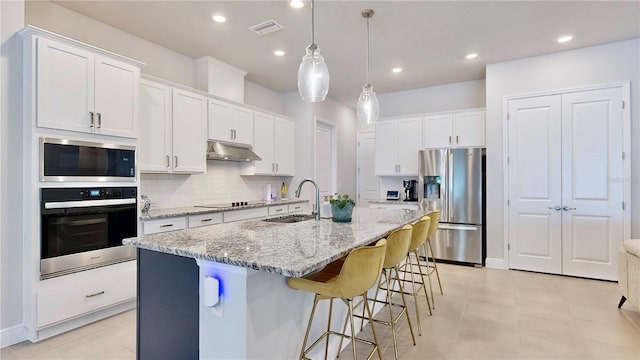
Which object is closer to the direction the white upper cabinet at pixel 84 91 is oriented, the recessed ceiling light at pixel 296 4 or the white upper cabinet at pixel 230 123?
the recessed ceiling light

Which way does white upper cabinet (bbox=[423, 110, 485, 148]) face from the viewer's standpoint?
toward the camera

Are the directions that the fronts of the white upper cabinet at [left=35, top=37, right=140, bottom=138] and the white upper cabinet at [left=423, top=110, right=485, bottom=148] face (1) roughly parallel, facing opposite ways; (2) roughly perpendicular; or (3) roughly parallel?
roughly perpendicular

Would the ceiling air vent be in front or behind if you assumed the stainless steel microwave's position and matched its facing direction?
in front

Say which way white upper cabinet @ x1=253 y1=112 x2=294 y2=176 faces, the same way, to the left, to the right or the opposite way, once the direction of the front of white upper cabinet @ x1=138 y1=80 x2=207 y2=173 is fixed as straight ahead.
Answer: the same way

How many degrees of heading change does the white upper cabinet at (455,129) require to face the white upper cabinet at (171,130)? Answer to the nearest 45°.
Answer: approximately 45° to its right

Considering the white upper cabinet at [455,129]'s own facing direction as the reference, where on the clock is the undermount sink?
The undermount sink is roughly at 1 o'clock from the white upper cabinet.

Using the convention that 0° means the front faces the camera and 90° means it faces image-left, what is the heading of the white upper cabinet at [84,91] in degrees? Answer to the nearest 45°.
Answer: approximately 315°

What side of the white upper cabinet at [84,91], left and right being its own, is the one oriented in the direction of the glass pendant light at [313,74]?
front

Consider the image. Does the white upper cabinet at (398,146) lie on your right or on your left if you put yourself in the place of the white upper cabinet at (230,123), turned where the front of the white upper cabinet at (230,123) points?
on your left

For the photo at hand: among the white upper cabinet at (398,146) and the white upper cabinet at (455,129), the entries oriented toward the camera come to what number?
2

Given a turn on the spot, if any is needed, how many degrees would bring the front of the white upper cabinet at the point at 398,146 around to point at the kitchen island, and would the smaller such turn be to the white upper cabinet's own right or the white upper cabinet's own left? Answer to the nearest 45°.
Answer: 0° — it already faces it

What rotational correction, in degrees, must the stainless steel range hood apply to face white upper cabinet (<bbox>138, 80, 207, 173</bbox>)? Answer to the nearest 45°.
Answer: approximately 90° to its right

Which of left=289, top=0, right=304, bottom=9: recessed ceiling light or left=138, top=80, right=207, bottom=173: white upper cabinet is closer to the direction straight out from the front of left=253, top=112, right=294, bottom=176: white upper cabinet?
the recessed ceiling light

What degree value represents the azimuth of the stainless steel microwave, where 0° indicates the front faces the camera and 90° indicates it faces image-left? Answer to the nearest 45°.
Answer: approximately 315°

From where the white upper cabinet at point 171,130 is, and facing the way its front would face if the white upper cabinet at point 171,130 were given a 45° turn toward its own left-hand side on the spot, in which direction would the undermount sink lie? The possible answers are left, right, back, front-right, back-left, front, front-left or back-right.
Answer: front-right

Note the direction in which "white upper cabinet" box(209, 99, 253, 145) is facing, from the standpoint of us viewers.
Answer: facing the viewer and to the right of the viewer
